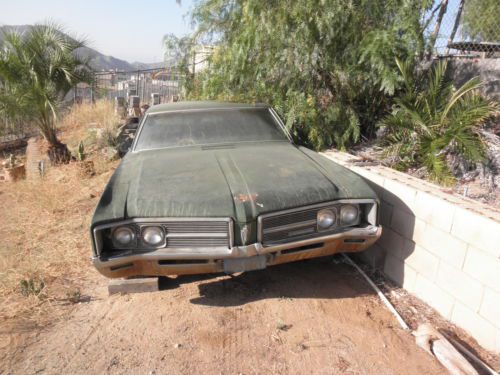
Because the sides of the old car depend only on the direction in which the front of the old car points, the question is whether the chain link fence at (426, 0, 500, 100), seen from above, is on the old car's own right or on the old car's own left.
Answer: on the old car's own left

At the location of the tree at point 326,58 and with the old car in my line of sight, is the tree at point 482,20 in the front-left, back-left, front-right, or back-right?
back-left

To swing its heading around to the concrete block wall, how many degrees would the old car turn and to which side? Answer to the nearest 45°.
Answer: approximately 90° to its left

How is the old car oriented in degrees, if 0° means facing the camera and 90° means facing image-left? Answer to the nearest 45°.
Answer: approximately 0°

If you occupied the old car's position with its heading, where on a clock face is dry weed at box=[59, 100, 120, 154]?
The dry weed is roughly at 5 o'clock from the old car.

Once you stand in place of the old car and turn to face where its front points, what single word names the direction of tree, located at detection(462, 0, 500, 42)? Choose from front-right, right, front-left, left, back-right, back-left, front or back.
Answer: back-left

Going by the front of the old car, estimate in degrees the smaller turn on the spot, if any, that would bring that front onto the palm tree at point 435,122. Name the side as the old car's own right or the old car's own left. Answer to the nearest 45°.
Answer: approximately 135° to the old car's own left

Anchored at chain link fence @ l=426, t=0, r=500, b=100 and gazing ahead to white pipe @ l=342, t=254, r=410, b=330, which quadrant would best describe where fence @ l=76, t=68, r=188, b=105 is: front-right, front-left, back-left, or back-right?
back-right

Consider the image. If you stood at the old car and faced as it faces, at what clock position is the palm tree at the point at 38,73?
The palm tree is roughly at 5 o'clock from the old car.
